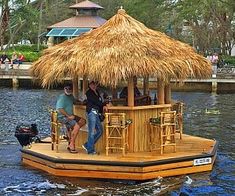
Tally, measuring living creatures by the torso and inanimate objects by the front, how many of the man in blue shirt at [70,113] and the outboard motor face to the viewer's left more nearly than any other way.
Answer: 0

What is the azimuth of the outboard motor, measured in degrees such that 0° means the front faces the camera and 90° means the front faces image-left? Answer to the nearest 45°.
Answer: approximately 270°

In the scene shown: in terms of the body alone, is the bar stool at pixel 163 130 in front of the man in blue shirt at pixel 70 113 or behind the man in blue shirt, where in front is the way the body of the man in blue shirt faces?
in front

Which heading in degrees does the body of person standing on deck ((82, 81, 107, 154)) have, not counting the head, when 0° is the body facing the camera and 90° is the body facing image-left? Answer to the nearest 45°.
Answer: approximately 315°

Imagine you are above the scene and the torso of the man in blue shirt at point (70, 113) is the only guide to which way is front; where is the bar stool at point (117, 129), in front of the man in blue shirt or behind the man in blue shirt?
in front

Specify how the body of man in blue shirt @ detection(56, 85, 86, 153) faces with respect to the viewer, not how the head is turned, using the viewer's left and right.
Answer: facing the viewer and to the right of the viewer

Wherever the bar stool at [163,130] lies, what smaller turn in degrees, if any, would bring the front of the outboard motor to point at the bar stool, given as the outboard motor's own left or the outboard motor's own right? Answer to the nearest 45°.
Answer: approximately 45° to the outboard motor's own right

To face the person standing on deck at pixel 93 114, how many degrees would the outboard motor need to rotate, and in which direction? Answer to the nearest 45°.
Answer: approximately 45° to its right
